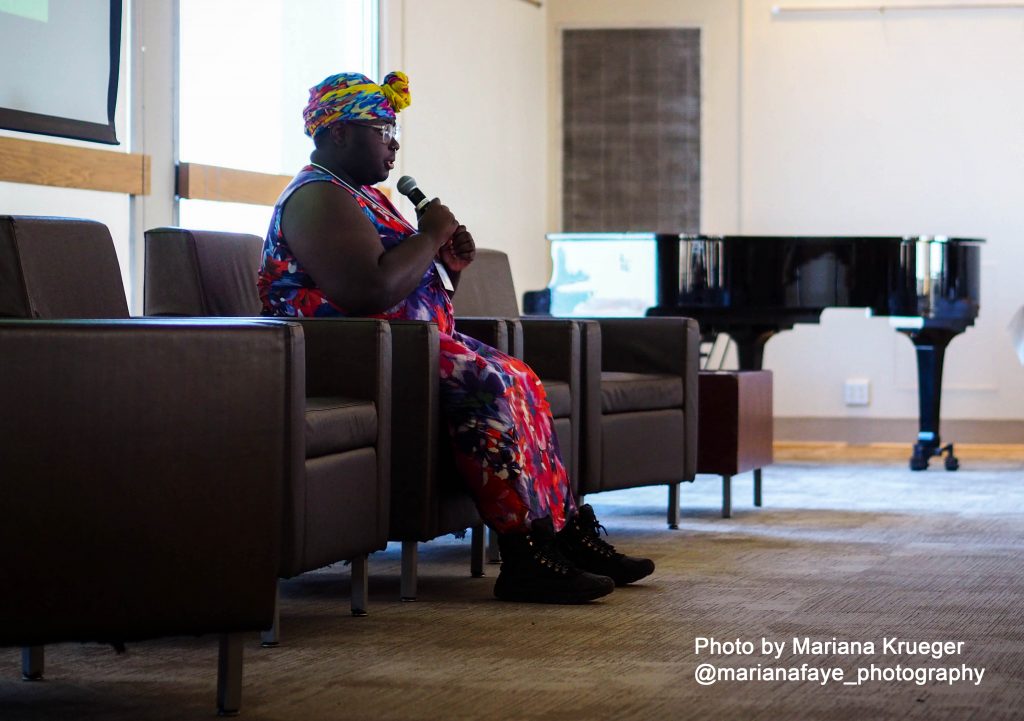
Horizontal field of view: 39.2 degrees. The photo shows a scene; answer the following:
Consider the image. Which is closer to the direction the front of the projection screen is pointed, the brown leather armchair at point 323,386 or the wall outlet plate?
the brown leather armchair

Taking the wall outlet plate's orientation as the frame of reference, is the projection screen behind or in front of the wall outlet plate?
in front

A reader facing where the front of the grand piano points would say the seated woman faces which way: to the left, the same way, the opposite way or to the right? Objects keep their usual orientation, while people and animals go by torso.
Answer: the opposite way

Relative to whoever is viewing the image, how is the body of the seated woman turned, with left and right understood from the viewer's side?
facing to the right of the viewer

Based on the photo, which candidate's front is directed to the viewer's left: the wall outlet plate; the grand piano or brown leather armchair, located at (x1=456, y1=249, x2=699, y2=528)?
the grand piano

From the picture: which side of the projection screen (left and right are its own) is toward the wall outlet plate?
left

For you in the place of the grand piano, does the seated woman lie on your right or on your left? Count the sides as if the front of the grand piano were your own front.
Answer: on your left

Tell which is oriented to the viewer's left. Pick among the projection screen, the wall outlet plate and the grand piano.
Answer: the grand piano

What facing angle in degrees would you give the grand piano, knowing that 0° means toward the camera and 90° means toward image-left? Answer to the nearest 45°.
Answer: approximately 90°

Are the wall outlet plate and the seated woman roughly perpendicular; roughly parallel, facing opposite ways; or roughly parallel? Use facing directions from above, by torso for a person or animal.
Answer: roughly perpendicular

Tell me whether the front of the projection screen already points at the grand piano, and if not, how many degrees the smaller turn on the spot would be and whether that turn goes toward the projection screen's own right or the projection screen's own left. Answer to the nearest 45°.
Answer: approximately 90° to the projection screen's own left

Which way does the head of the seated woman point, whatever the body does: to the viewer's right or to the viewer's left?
to the viewer's right
